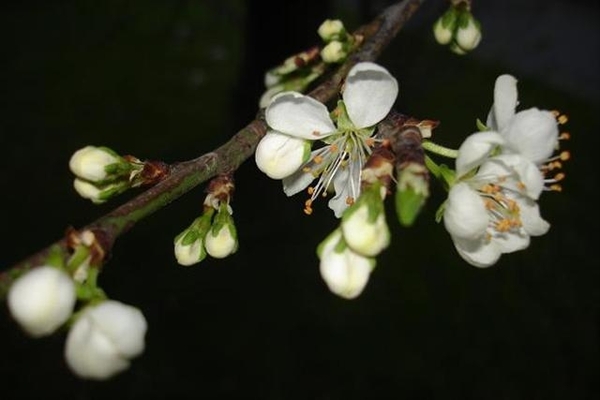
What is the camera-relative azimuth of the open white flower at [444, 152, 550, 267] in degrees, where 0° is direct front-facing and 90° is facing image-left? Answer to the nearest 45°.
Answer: approximately 315°

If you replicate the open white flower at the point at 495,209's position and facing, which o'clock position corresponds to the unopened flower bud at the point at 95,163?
The unopened flower bud is roughly at 4 o'clock from the open white flower.

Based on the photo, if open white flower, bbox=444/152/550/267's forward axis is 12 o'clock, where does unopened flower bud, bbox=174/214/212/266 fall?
The unopened flower bud is roughly at 4 o'clock from the open white flower.

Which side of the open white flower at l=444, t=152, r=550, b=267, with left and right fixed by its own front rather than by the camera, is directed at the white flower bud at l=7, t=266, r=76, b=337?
right

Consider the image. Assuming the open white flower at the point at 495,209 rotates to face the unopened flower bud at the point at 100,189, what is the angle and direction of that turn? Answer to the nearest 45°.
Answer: approximately 135° to its right
